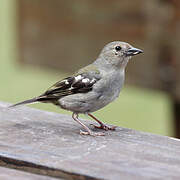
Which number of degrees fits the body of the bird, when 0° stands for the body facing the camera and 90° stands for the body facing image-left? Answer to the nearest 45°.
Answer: approximately 270°
